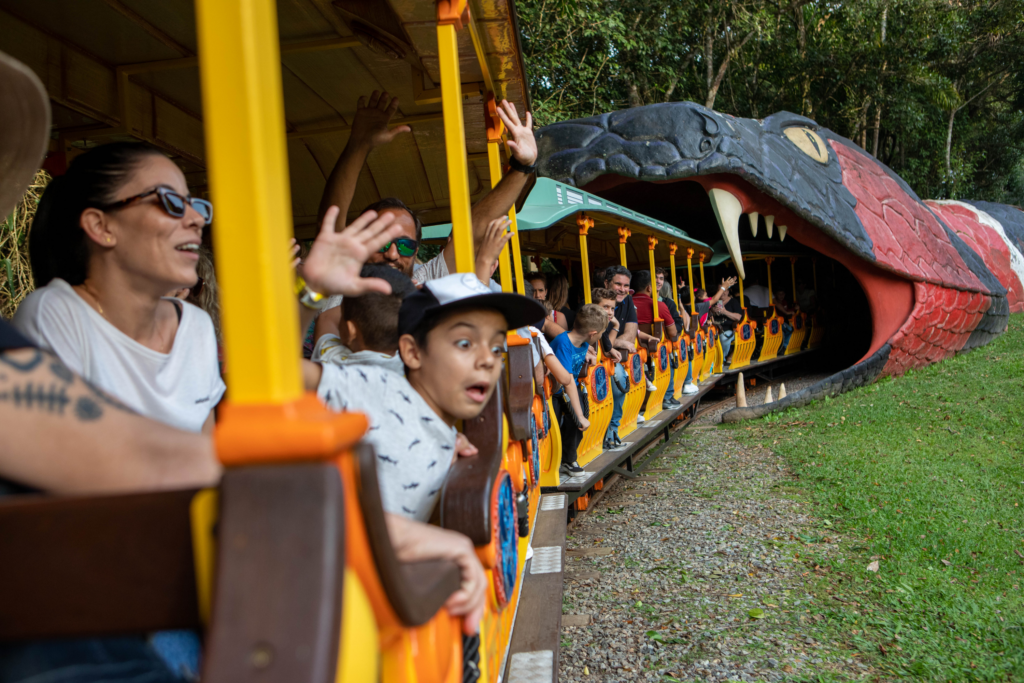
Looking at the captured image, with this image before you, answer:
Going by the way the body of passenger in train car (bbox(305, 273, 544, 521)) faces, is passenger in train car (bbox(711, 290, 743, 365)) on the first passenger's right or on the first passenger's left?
on the first passenger's left

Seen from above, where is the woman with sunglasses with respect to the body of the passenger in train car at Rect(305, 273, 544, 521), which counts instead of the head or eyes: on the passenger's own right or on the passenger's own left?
on the passenger's own right

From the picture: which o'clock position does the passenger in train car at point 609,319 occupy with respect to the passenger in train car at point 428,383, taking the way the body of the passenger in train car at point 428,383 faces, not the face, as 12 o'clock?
the passenger in train car at point 609,319 is roughly at 8 o'clock from the passenger in train car at point 428,383.

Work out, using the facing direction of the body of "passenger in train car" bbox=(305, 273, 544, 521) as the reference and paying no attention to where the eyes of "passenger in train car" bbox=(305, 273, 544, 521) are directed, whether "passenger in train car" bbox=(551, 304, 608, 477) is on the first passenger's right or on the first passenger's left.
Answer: on the first passenger's left

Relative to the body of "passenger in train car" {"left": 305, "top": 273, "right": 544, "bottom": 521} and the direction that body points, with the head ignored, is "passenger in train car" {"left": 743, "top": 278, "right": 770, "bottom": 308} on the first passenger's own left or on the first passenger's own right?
on the first passenger's own left

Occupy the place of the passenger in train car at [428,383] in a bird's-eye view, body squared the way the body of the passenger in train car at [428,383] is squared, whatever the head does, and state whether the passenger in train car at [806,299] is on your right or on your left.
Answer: on your left

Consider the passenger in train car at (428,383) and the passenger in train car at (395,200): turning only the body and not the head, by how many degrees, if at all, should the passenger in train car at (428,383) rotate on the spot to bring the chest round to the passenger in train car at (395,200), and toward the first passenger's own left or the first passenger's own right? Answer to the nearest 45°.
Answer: approximately 135° to the first passenger's own left
